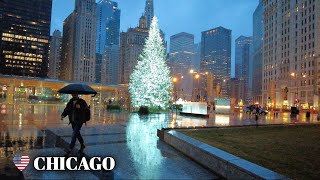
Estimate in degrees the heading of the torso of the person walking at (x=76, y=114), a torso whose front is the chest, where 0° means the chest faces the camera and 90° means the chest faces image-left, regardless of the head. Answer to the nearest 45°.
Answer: approximately 45°

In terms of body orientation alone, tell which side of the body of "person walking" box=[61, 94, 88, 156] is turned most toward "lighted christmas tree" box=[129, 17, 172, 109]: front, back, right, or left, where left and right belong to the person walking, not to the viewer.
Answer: back

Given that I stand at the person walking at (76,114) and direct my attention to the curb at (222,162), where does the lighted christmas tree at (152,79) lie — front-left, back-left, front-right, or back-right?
back-left

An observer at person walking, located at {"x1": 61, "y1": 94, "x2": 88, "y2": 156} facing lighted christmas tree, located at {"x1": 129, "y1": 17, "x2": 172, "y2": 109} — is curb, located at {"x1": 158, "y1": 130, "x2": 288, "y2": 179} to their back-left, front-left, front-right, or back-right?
back-right

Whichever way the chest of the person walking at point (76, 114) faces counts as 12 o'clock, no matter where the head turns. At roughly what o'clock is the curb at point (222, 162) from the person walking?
The curb is roughly at 9 o'clock from the person walking.
